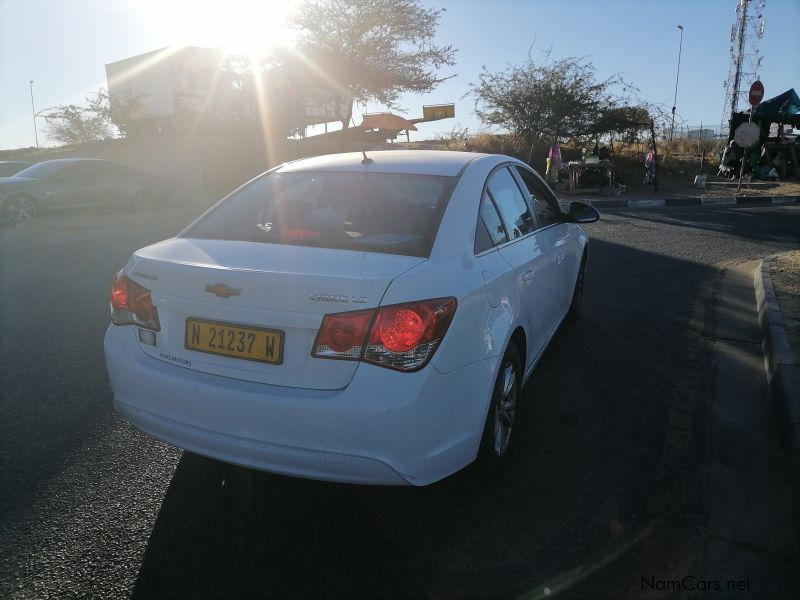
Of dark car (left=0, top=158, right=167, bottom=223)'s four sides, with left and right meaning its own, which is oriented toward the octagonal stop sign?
back

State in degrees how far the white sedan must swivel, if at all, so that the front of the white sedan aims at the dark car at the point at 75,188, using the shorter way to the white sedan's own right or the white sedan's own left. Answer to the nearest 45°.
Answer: approximately 90° to the white sedan's own left

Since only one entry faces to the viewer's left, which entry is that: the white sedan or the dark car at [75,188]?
the dark car

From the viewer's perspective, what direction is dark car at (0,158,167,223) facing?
to the viewer's left

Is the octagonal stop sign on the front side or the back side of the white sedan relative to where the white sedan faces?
on the front side

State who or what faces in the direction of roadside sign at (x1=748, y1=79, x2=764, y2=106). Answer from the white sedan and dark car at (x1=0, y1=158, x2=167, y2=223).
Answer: the white sedan

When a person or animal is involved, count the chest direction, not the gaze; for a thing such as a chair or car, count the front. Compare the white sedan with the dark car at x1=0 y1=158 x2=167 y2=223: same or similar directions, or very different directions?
very different directions

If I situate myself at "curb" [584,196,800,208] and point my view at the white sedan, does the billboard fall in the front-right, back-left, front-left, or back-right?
back-right

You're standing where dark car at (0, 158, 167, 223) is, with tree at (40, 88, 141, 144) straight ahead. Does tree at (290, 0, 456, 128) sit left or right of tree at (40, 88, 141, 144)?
right

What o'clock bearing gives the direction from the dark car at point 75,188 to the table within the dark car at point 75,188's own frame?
The table is roughly at 6 o'clock from the dark car.

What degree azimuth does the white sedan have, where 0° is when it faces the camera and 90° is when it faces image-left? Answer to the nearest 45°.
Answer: approximately 225°

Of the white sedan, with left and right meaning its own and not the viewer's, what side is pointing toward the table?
front

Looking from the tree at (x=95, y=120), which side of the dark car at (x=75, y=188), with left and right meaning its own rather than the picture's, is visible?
right

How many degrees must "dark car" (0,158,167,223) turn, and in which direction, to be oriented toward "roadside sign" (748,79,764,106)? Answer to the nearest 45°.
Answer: approximately 180°

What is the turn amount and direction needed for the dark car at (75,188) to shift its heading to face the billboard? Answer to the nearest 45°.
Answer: approximately 135° to its right

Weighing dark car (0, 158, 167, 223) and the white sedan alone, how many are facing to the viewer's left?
1

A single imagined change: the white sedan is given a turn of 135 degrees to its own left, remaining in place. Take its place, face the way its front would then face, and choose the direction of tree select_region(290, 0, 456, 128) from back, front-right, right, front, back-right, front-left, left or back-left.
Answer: right
